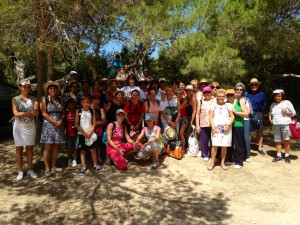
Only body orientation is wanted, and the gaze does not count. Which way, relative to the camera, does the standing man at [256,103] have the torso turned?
toward the camera

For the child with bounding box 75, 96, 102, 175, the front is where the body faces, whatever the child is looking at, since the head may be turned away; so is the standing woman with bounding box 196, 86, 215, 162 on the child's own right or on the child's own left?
on the child's own left

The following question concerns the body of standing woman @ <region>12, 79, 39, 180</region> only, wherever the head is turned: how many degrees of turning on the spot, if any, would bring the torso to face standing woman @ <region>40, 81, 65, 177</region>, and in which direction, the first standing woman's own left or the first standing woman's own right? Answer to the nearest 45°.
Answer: approximately 90° to the first standing woman's own left

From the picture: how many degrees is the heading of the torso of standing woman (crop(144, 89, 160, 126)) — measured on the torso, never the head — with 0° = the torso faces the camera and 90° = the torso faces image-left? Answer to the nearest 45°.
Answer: approximately 0°

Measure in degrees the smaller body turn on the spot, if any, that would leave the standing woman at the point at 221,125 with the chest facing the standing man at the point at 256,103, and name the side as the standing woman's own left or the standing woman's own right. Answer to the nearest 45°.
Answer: approximately 135° to the standing woman's own left

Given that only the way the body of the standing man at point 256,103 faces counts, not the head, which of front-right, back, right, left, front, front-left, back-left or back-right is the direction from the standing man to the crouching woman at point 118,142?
front-right

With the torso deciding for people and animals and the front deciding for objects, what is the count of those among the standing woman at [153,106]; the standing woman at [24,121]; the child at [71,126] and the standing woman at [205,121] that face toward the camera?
4

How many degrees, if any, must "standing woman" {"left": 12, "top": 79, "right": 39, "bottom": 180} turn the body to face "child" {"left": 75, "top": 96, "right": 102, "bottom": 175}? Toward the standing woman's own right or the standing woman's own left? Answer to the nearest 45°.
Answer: approximately 90° to the standing woman's own left

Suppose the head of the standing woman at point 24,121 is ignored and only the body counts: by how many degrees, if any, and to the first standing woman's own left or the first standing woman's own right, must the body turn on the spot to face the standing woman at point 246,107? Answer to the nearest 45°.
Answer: approximately 90° to the first standing woman's own left

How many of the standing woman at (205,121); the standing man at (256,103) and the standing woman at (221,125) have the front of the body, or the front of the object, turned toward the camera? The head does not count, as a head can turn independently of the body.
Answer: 3

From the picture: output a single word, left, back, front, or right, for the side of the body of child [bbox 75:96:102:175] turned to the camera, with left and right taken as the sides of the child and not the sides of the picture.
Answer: front

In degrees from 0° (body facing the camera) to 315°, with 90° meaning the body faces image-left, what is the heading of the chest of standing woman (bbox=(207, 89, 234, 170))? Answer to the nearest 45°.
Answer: approximately 0°

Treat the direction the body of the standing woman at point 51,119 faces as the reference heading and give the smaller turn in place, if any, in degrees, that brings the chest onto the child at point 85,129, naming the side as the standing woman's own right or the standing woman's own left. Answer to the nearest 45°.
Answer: approximately 45° to the standing woman's own left

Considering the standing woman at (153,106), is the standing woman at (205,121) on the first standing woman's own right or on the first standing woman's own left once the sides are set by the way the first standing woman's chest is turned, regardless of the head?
on the first standing woman's own left

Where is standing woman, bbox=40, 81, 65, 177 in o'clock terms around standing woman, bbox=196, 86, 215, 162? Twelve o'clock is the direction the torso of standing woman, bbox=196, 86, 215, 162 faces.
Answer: standing woman, bbox=40, 81, 65, 177 is roughly at 2 o'clock from standing woman, bbox=196, 86, 215, 162.
